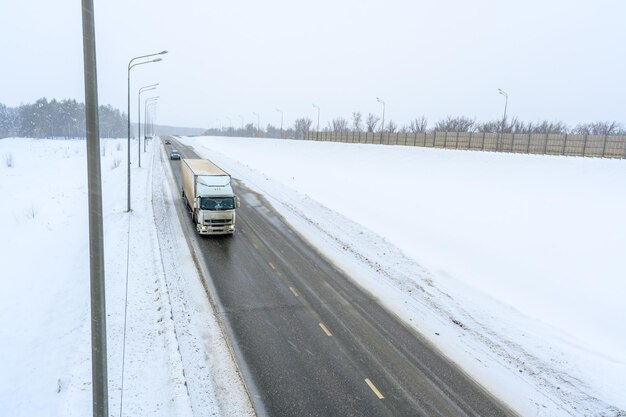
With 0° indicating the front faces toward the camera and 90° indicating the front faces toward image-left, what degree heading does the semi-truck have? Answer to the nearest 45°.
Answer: approximately 0°
